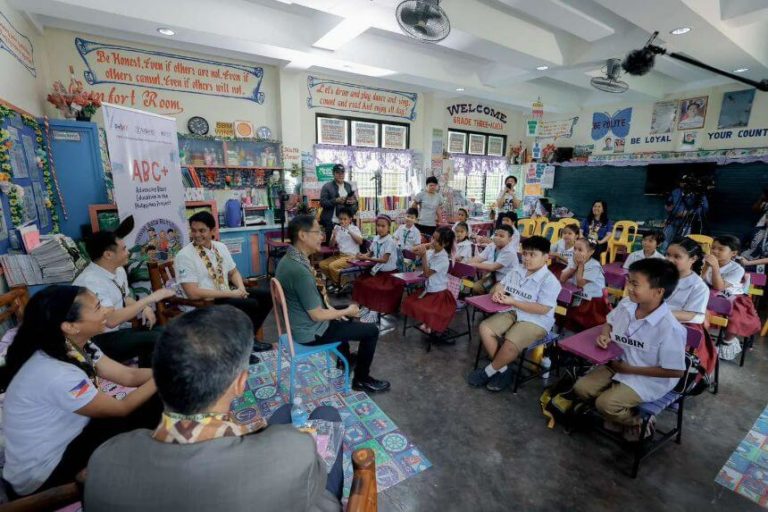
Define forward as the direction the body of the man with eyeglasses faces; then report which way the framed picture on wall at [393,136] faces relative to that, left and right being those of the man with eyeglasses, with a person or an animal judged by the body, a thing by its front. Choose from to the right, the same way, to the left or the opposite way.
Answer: to the right

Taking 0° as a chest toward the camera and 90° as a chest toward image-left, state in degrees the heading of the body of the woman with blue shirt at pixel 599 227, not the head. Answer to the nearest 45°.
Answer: approximately 45°

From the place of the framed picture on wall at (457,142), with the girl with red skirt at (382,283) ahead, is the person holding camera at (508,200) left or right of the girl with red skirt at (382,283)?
left

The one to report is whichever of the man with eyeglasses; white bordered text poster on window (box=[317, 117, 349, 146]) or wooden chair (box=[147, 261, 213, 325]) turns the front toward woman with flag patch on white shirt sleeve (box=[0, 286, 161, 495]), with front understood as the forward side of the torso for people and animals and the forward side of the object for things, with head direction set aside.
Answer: the white bordered text poster on window

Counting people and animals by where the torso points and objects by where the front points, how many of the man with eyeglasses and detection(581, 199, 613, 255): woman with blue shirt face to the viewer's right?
1

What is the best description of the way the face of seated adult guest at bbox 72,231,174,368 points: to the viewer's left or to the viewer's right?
to the viewer's right

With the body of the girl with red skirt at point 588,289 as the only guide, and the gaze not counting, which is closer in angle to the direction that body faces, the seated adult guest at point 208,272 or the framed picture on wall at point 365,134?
the seated adult guest

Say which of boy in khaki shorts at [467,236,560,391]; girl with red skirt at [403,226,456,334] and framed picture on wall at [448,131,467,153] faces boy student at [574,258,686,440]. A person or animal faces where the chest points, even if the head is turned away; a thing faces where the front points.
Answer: the framed picture on wall

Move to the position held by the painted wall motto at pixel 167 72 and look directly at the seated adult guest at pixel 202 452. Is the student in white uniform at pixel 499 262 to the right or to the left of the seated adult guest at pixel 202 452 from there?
left

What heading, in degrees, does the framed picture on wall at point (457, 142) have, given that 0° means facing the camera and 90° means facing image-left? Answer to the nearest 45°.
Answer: approximately 0°

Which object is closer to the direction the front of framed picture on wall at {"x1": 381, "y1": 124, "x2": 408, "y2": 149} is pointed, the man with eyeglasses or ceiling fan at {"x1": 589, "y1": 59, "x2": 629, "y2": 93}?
the man with eyeglasses

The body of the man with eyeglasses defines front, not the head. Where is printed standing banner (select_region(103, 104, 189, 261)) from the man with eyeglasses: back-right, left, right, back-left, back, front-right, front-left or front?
back-left

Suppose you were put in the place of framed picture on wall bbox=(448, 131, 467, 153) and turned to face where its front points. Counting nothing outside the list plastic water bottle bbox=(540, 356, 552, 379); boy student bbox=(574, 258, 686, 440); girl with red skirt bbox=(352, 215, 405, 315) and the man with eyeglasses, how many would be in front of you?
4
